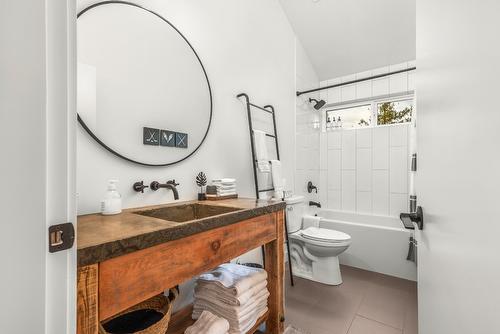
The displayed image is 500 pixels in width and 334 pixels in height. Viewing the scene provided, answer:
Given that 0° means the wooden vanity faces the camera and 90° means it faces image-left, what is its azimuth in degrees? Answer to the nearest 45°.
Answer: approximately 315°

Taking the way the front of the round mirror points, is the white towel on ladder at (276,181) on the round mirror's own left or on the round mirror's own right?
on the round mirror's own left

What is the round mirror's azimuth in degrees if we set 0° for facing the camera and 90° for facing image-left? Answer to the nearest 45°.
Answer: approximately 315°

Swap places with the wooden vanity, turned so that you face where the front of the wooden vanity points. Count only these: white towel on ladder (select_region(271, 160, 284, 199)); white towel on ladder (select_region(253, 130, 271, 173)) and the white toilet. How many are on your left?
3
